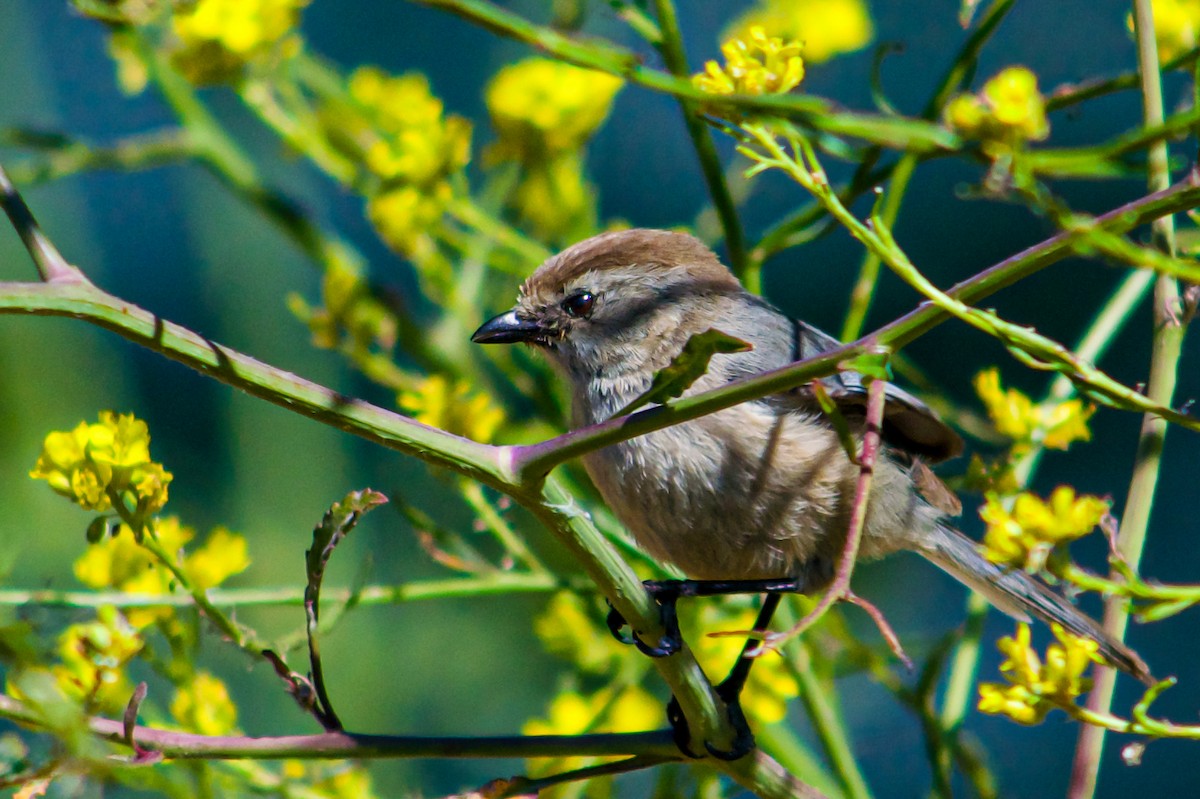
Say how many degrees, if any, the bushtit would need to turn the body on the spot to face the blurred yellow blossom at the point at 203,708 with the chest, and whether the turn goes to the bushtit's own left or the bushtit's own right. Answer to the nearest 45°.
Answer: approximately 45° to the bushtit's own right

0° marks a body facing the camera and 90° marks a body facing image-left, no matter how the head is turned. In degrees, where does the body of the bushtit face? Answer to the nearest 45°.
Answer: approximately 90°

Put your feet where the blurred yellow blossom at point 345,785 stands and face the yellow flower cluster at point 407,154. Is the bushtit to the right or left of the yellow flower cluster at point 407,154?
right

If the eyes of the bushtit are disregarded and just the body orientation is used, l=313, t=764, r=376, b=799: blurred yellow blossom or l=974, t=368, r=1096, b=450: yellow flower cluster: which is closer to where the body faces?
the blurred yellow blossom
